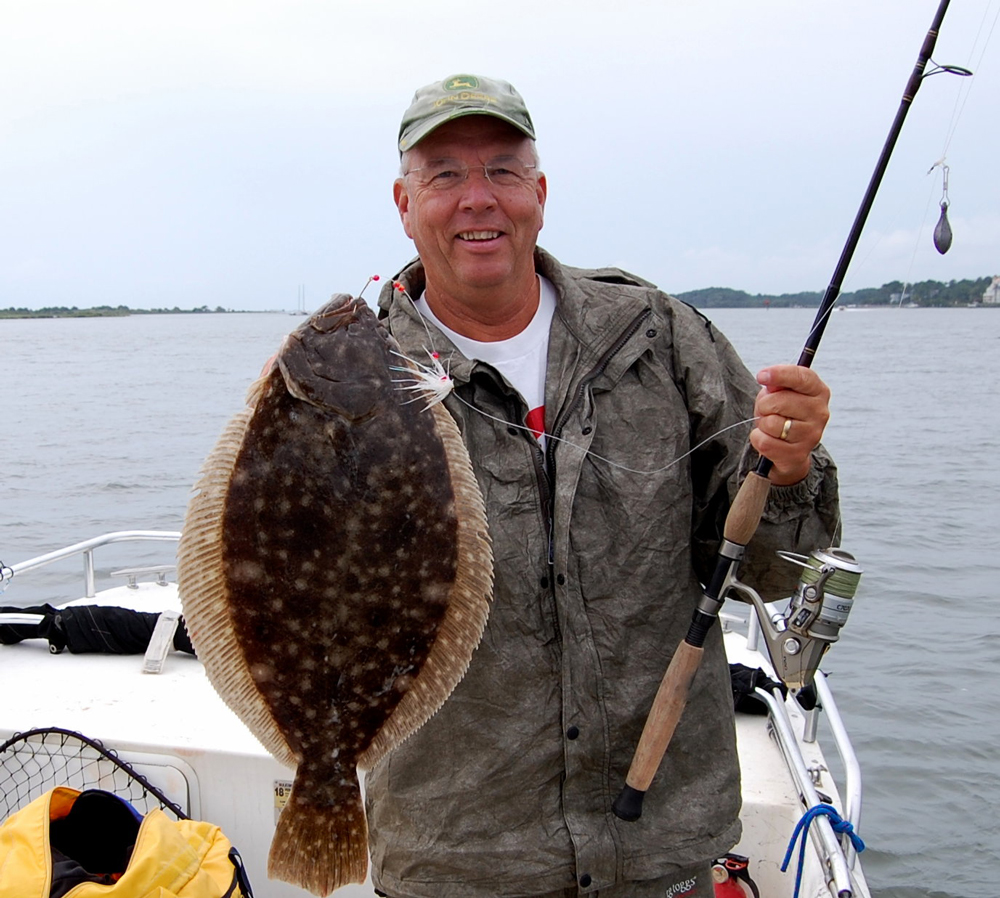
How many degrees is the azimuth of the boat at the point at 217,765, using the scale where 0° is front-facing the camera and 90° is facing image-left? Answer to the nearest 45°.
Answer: approximately 180°

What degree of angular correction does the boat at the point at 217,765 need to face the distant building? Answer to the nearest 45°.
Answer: approximately 45° to its right

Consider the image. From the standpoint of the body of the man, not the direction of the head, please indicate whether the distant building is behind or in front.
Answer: behind
